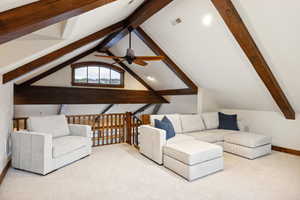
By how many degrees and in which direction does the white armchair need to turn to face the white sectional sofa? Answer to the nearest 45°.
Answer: approximately 45° to its left

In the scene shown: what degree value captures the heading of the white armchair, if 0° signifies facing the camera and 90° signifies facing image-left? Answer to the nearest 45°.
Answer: approximately 315°

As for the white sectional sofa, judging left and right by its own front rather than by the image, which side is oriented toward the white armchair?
right
